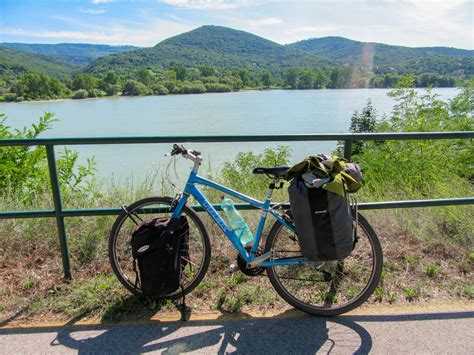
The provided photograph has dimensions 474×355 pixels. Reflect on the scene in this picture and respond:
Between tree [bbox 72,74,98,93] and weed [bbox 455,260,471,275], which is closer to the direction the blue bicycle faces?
the tree

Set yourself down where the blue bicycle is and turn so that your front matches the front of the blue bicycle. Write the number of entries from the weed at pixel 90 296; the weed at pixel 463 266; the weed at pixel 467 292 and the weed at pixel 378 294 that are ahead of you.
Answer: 1

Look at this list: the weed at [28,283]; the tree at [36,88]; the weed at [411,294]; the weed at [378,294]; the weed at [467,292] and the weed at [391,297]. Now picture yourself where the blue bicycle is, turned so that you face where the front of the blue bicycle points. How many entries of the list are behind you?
4

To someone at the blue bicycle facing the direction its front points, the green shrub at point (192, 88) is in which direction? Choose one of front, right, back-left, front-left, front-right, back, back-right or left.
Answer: right

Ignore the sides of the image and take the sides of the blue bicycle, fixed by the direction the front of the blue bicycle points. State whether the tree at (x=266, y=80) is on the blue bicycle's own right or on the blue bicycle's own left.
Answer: on the blue bicycle's own right

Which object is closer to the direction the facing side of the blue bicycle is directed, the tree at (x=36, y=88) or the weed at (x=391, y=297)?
the tree

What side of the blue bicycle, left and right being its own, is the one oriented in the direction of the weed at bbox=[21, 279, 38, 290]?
front

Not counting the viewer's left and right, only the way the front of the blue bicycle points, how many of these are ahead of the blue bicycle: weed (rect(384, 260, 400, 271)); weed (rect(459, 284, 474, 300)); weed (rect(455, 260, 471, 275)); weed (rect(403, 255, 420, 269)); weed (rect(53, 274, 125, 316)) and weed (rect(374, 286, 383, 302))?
1

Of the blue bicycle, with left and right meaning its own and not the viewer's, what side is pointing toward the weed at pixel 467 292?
back

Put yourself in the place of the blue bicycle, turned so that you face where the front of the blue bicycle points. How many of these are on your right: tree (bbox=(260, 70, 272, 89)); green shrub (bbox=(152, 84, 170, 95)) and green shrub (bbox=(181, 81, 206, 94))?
3

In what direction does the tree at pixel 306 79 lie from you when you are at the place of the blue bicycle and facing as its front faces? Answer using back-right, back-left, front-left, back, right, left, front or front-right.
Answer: right

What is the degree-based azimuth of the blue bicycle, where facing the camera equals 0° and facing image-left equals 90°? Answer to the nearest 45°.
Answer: approximately 90°

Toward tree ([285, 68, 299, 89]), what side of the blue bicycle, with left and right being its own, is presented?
right

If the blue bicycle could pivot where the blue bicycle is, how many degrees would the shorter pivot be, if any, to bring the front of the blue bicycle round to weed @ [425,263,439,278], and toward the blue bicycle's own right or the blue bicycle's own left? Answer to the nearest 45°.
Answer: approximately 180°

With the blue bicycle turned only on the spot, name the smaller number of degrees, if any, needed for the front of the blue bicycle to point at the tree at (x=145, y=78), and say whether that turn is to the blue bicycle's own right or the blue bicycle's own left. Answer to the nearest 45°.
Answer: approximately 90° to the blue bicycle's own right

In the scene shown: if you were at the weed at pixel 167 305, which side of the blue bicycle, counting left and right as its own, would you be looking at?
front

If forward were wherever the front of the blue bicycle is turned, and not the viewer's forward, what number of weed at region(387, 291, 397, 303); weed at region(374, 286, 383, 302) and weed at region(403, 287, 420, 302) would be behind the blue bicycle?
3
